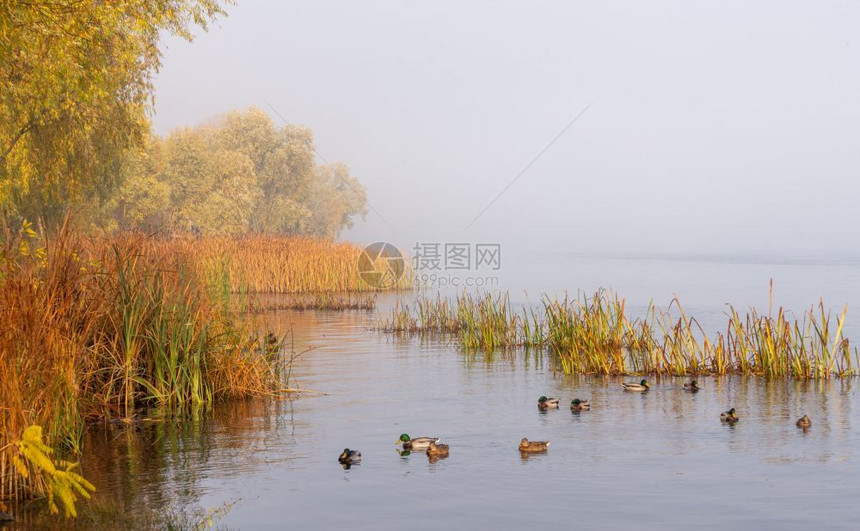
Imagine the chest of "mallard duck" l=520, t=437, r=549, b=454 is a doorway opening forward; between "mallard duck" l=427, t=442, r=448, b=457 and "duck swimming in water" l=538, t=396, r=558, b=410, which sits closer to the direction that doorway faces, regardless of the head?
the mallard duck

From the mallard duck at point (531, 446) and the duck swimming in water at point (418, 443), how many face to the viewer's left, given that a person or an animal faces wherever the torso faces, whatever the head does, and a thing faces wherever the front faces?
2

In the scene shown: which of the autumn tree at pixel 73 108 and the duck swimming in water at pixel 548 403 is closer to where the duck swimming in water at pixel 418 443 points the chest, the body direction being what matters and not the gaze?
the autumn tree

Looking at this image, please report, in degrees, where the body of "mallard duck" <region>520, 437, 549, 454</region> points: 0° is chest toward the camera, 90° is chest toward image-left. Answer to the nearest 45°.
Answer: approximately 90°

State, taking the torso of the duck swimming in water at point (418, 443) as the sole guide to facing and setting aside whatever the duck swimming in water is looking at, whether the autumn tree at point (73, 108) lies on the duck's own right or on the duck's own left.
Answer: on the duck's own right

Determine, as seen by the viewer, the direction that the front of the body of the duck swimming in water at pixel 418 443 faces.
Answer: to the viewer's left

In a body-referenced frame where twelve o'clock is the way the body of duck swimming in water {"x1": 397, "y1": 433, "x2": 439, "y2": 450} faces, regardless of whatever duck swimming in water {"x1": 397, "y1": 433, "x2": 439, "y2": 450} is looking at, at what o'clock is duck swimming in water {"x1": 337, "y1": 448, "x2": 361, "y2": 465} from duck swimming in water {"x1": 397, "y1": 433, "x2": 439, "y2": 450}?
duck swimming in water {"x1": 337, "y1": 448, "x2": 361, "y2": 465} is roughly at 11 o'clock from duck swimming in water {"x1": 397, "y1": 433, "x2": 439, "y2": 450}.

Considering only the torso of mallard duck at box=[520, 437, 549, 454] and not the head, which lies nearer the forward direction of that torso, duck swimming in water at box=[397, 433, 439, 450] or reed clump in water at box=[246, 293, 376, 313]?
the duck swimming in water

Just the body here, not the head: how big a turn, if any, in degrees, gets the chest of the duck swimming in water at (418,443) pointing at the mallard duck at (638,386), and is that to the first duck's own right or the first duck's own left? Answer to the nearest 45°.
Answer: approximately 135° to the first duck's own right
